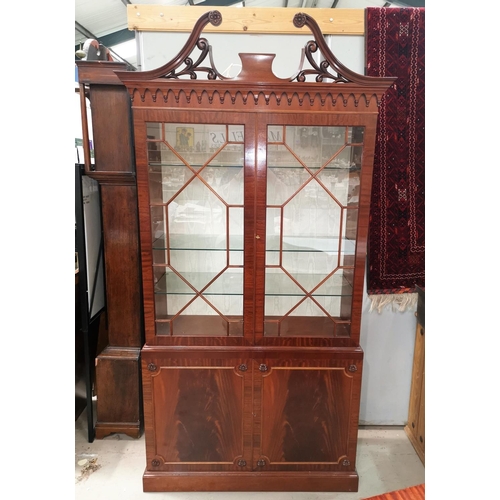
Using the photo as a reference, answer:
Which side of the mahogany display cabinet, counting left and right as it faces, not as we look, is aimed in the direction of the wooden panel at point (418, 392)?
left

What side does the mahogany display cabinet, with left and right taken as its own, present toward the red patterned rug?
left

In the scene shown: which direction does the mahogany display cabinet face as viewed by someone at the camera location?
facing the viewer
